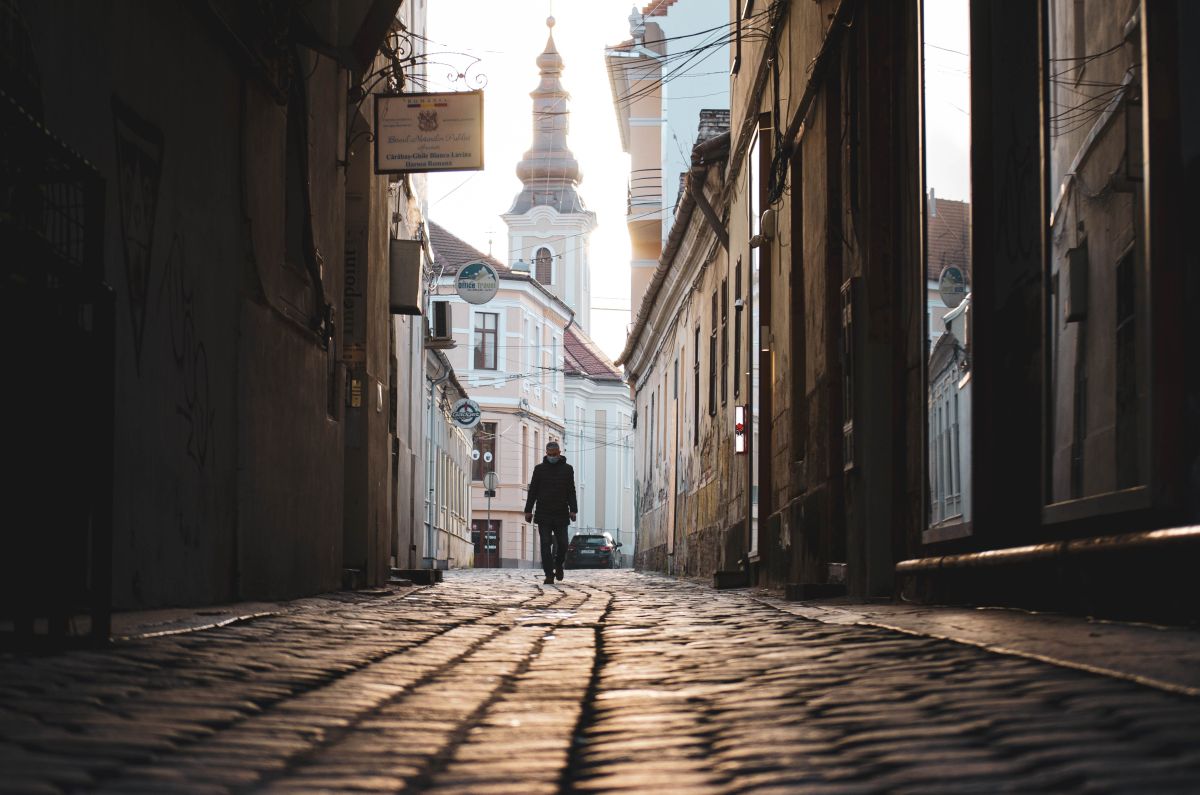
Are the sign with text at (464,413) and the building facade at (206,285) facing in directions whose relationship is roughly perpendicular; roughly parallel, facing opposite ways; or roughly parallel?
roughly perpendicular

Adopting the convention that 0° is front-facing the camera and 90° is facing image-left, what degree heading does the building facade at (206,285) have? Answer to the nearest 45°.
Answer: approximately 270°

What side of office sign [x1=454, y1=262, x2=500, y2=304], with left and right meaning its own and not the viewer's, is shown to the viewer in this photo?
front

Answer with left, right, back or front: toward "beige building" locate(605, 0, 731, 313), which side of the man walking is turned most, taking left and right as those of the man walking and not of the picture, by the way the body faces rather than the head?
back

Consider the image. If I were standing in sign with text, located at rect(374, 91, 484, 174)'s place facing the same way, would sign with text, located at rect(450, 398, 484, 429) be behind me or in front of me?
behind

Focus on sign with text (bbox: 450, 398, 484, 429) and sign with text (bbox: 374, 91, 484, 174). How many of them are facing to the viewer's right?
0

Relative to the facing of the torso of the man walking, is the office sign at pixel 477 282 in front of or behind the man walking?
behind

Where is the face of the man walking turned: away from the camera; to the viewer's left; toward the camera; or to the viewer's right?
toward the camera

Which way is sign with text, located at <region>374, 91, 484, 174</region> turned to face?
toward the camera

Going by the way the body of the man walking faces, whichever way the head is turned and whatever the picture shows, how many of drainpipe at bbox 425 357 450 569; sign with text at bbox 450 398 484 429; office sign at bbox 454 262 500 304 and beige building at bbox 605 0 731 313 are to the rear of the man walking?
4

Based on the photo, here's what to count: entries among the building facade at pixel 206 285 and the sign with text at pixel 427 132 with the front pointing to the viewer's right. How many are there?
1

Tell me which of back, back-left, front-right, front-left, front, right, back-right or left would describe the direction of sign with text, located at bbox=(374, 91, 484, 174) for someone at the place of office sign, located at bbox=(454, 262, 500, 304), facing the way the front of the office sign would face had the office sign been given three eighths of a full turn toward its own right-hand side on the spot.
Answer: back-left

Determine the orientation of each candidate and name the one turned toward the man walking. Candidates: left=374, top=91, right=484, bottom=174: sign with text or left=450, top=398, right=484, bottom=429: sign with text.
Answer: left=450, top=398, right=484, bottom=429: sign with text

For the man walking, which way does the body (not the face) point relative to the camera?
toward the camera

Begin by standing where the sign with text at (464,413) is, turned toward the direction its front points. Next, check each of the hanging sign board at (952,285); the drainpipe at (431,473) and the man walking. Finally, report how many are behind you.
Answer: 0
